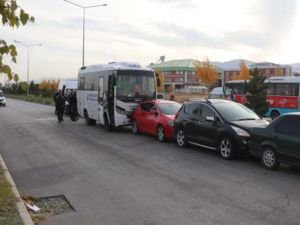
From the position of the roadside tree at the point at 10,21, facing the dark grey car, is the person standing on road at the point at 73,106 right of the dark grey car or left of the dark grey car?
left

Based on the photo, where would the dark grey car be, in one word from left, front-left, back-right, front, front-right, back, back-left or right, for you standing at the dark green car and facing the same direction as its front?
back

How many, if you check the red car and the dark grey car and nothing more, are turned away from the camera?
0
